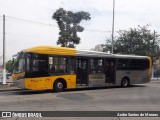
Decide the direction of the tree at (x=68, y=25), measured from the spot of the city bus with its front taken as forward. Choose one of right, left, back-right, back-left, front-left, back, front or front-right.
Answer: back-right

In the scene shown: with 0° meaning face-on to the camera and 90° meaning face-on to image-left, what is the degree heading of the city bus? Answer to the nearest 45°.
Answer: approximately 45°

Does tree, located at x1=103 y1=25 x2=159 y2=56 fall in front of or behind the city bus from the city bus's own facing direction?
behind
